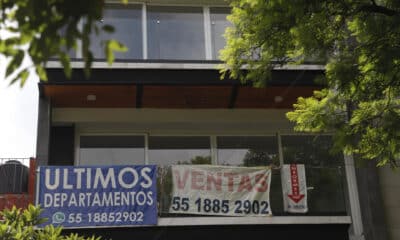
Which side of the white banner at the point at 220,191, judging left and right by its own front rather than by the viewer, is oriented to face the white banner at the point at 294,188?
left

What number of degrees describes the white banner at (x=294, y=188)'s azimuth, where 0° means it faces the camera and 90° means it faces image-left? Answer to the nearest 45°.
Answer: approximately 0°

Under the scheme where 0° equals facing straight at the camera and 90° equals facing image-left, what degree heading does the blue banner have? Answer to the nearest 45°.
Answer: approximately 0°

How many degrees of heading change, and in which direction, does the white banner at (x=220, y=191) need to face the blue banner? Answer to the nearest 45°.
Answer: approximately 90° to its right

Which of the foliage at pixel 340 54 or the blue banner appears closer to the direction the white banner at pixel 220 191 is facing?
the foliage

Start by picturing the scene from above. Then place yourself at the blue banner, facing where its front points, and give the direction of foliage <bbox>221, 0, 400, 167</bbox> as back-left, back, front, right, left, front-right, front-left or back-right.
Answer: front-left
